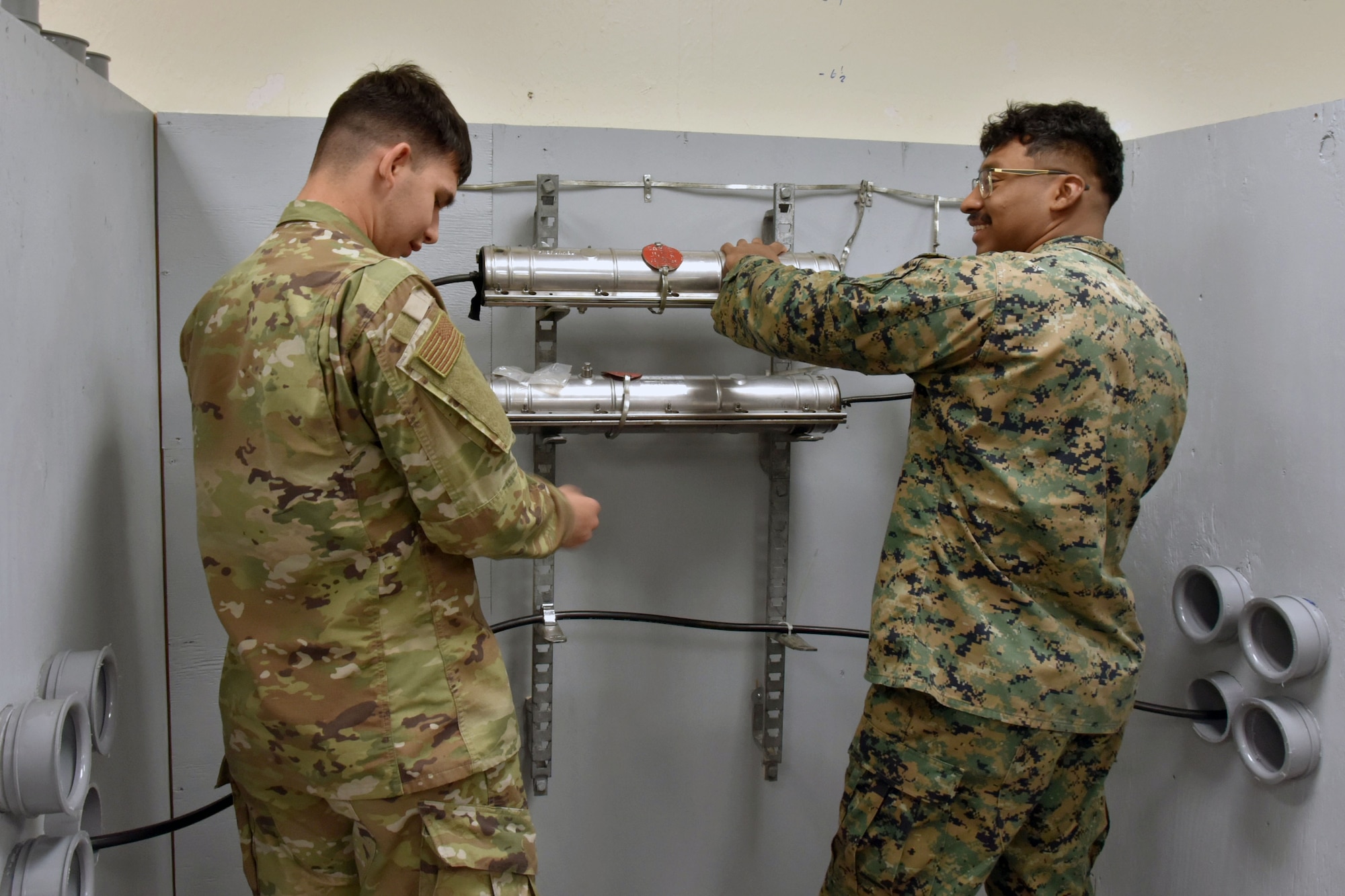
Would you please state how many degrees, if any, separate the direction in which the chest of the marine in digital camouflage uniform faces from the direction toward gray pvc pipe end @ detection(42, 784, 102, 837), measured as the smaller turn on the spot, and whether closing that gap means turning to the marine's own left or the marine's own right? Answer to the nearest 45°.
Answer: approximately 90° to the marine's own left

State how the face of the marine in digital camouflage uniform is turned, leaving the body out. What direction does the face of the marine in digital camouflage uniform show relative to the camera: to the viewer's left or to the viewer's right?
to the viewer's left

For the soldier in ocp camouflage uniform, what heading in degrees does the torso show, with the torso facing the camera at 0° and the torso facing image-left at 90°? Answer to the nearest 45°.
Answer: approximately 225°

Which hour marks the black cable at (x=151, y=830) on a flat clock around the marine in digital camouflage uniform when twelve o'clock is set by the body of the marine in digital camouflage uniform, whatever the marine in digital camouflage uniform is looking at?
The black cable is roughly at 10 o'clock from the marine in digital camouflage uniform.

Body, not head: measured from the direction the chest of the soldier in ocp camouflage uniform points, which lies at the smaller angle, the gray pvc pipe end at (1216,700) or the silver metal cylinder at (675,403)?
the silver metal cylinder

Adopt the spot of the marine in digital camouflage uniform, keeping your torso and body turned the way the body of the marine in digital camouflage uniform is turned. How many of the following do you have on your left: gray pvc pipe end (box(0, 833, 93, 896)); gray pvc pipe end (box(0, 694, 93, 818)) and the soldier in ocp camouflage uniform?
3

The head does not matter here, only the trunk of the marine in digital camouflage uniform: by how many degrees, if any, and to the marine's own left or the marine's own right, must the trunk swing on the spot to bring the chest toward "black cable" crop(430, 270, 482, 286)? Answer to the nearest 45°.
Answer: approximately 45° to the marine's own left

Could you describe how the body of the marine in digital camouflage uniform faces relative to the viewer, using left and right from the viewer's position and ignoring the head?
facing away from the viewer and to the left of the viewer
